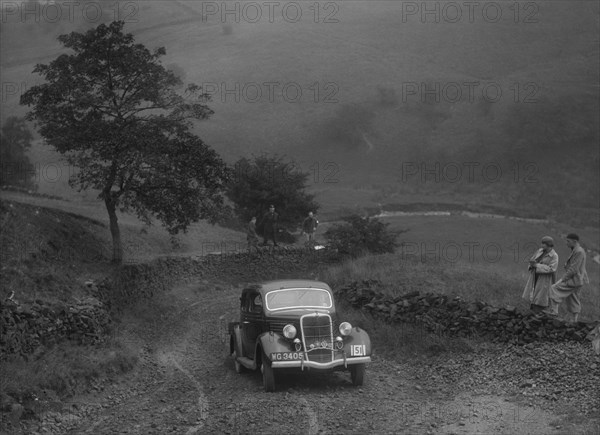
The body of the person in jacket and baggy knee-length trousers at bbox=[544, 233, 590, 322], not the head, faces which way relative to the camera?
to the viewer's left

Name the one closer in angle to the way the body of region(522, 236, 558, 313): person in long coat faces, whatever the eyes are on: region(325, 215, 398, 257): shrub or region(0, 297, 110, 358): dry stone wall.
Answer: the dry stone wall

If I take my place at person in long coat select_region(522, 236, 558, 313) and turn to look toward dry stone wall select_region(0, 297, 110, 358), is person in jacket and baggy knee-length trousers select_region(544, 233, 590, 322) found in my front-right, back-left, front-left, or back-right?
back-left

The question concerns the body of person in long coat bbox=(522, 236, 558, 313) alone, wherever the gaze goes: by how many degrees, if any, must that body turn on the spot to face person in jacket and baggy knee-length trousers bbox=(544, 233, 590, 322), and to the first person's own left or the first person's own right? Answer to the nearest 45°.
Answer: approximately 90° to the first person's own left

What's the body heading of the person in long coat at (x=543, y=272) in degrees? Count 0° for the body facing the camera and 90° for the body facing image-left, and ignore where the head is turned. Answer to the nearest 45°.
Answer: approximately 45°

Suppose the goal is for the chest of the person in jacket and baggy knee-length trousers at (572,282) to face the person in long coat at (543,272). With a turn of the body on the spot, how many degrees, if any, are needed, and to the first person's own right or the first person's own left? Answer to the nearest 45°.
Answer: approximately 45° to the first person's own right

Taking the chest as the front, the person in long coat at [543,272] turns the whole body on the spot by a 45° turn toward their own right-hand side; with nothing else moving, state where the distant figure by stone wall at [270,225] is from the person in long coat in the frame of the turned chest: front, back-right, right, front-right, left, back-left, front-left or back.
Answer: front-right

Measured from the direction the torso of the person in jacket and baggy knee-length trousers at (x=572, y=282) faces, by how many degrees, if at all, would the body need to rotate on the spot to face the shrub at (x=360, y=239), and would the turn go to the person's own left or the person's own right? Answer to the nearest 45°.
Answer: approximately 45° to the person's own right
